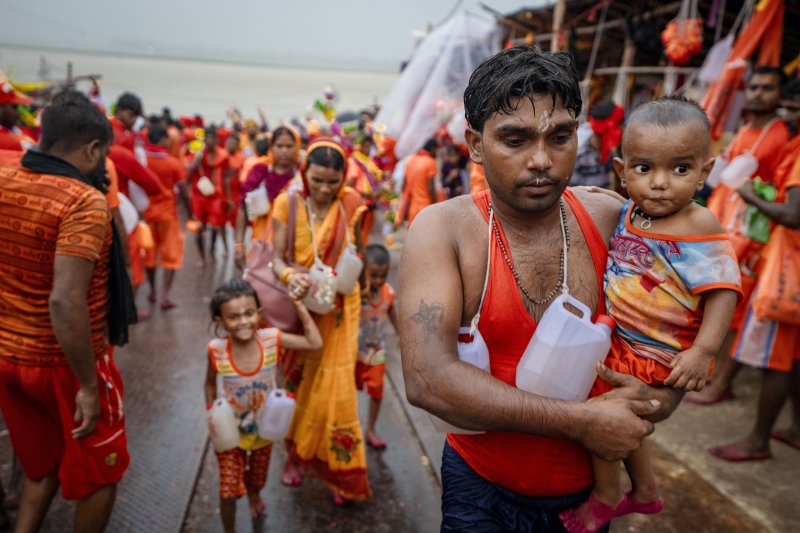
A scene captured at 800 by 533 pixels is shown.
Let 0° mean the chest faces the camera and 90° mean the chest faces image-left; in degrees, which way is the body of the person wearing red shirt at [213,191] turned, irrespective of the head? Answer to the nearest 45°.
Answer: approximately 0°

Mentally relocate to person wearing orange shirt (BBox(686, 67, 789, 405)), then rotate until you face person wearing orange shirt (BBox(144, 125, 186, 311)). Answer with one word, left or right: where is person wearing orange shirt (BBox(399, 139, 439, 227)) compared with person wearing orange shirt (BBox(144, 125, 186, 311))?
right

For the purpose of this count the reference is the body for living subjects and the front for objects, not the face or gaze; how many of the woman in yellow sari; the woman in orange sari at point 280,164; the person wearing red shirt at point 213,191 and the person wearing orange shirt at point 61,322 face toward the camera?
3

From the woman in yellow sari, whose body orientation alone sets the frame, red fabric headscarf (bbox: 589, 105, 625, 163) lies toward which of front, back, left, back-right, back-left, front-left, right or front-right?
back-left

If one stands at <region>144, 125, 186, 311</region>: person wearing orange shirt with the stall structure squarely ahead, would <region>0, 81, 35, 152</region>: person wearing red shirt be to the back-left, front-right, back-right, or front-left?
back-right

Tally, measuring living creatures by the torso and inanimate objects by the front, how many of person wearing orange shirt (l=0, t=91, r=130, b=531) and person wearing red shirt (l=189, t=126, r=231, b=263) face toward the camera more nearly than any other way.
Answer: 1
